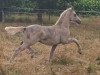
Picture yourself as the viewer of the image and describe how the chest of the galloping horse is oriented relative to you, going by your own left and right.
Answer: facing to the right of the viewer
